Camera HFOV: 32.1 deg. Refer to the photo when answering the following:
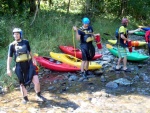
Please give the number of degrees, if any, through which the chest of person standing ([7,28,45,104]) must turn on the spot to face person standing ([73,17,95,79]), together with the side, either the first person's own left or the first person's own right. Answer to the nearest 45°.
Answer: approximately 135° to the first person's own left

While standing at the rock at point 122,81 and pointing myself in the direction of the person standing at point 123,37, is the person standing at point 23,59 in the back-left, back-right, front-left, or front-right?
back-left

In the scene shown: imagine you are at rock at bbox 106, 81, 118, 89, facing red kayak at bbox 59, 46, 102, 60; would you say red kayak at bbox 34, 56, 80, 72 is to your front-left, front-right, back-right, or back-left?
front-left

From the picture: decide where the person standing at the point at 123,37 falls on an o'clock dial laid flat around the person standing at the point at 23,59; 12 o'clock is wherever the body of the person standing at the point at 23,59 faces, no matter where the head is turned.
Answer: the person standing at the point at 123,37 is roughly at 8 o'clock from the person standing at the point at 23,59.

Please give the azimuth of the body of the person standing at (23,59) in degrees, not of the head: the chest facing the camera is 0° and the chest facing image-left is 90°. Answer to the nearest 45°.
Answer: approximately 0°

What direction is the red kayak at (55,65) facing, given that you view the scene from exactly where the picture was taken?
facing the viewer and to the right of the viewer
